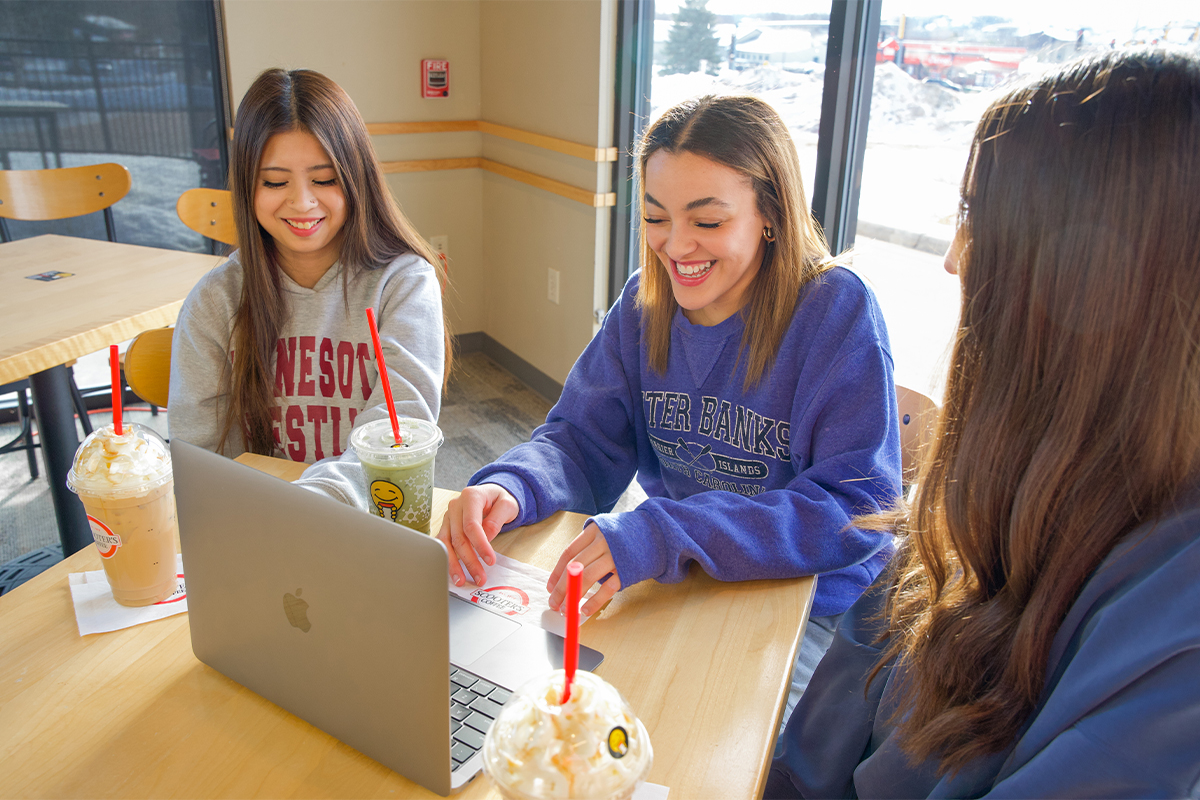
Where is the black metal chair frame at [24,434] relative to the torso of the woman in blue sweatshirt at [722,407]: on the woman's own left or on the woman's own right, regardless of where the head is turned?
on the woman's own right

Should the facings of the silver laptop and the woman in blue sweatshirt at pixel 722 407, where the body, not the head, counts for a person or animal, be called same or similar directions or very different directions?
very different directions

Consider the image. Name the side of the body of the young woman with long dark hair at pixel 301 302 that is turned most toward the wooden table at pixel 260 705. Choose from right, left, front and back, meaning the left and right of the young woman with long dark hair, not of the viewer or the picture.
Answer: front

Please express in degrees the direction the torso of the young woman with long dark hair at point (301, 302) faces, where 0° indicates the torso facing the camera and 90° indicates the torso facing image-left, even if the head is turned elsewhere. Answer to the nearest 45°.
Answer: approximately 0°

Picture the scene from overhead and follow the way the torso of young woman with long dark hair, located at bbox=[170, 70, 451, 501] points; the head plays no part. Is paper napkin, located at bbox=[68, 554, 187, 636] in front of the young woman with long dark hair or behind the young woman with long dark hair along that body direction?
in front

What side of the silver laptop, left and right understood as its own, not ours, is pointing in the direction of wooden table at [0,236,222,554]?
left

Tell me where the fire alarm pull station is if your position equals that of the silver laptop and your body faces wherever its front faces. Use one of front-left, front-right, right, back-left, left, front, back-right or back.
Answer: front-left

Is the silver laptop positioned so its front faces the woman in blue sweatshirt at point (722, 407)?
yes

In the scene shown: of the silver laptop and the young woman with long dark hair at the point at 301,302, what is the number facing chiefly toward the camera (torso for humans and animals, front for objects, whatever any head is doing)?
1

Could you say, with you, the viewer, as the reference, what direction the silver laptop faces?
facing away from the viewer and to the right of the viewer

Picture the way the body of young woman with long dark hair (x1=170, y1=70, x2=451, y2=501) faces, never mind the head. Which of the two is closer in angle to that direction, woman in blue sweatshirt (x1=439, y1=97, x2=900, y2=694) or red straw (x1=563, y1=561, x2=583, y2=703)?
the red straw
